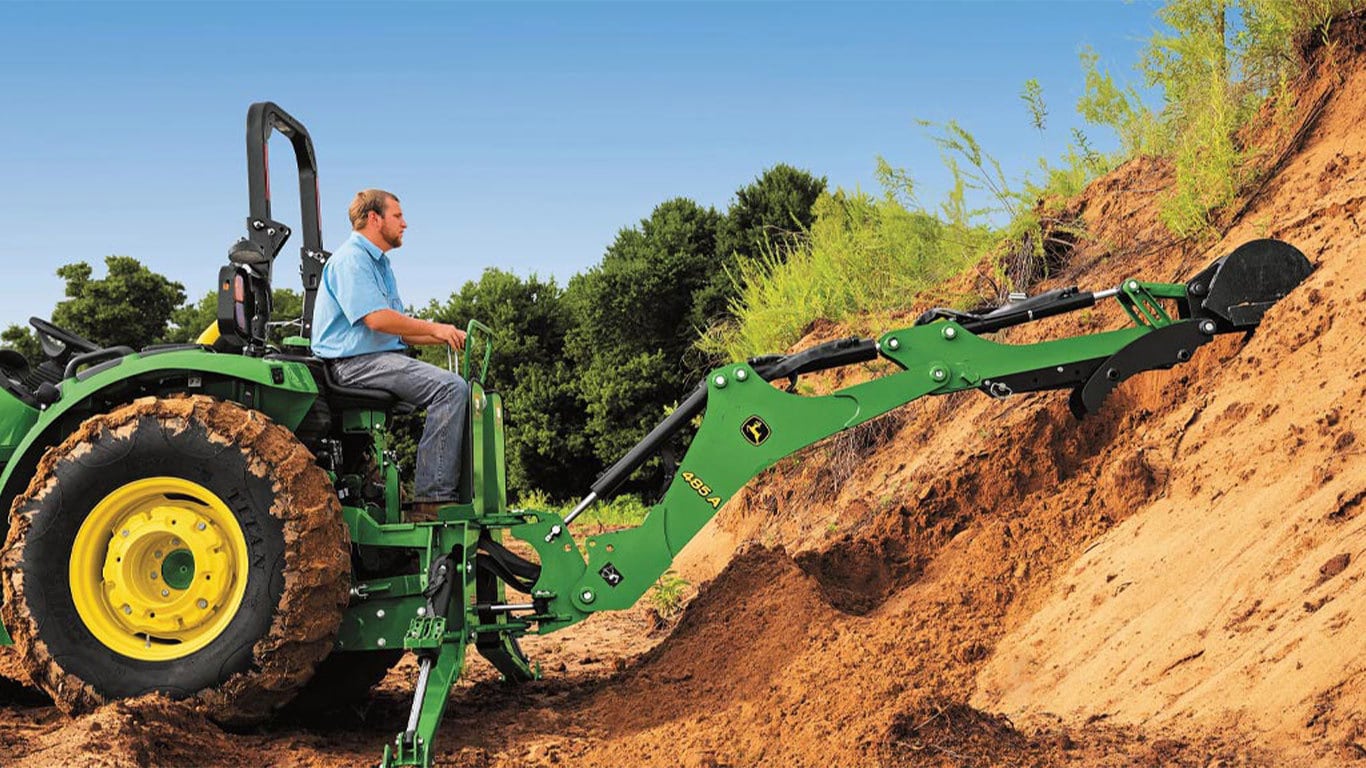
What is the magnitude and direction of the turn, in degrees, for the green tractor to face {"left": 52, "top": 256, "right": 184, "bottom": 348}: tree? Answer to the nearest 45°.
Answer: approximately 90° to its right

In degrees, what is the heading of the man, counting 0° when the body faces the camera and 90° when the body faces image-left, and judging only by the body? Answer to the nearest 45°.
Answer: approximately 270°

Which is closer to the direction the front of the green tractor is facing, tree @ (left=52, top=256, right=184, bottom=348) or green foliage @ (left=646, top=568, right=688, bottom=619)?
the tree

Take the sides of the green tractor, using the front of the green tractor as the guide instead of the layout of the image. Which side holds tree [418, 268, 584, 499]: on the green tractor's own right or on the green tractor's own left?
on the green tractor's own right

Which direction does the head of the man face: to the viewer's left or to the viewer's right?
to the viewer's right

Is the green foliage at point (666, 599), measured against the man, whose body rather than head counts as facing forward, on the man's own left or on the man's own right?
on the man's own left

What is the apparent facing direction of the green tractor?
to the viewer's left
